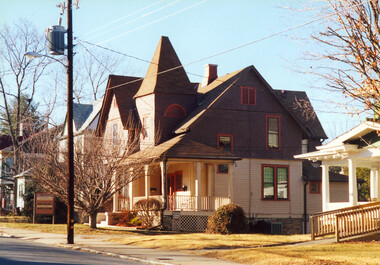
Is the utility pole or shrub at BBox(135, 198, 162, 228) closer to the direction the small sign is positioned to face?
the utility pole

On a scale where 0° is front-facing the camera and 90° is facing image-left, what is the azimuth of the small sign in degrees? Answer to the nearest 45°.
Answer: approximately 0°

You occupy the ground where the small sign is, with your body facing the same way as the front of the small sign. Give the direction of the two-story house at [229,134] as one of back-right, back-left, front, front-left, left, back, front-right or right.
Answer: left

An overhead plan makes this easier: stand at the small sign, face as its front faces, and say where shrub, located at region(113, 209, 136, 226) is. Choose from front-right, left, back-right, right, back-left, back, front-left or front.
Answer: front-left

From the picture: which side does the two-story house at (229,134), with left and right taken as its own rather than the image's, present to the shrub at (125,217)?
front

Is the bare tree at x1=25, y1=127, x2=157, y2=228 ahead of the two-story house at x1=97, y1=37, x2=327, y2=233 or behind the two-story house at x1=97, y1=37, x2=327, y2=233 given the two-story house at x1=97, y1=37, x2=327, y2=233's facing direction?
ahead

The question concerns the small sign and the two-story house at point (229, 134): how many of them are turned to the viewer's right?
0

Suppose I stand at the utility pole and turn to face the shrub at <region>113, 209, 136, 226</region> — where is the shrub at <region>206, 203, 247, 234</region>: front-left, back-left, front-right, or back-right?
front-right

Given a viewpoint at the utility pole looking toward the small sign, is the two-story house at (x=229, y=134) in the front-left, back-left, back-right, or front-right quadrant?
front-right

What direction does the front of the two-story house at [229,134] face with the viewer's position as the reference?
facing the viewer and to the left of the viewer

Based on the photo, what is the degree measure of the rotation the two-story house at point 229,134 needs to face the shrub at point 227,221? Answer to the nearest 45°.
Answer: approximately 45° to its left

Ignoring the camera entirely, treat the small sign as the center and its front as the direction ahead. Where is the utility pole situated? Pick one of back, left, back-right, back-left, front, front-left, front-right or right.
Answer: front

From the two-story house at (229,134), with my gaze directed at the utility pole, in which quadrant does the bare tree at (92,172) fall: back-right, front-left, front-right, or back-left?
front-right

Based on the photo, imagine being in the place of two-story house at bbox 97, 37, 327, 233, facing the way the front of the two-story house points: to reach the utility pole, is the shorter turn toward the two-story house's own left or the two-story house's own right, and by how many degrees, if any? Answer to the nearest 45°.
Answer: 0° — it already faces it

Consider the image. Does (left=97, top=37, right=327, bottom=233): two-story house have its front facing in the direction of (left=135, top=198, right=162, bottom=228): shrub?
yes

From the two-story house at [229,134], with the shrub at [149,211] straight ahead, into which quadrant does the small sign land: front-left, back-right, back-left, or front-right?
front-right
